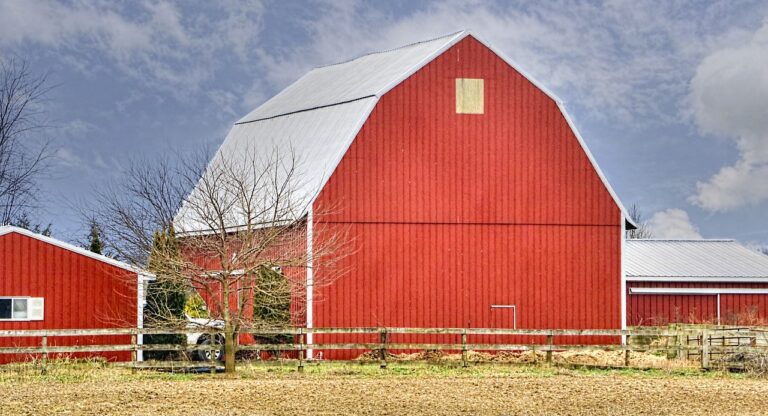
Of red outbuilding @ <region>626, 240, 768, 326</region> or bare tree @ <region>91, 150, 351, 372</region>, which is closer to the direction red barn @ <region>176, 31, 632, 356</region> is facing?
the bare tree

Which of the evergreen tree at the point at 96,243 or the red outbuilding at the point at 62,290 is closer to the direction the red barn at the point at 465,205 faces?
the red outbuilding

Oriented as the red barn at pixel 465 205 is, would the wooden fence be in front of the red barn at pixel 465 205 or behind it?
in front

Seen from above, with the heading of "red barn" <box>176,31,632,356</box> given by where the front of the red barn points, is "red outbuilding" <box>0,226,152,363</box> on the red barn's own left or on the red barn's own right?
on the red barn's own right

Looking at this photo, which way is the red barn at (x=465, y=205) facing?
toward the camera

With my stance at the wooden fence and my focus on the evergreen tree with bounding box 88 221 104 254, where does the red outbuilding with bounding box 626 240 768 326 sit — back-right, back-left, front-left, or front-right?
front-right

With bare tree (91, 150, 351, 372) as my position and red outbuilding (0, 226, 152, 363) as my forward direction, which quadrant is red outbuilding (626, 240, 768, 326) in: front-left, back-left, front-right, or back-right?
back-right

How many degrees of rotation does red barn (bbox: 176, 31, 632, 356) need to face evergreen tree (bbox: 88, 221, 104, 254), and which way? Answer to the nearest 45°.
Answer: approximately 135° to its right

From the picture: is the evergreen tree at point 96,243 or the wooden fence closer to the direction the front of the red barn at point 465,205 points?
the wooden fence
